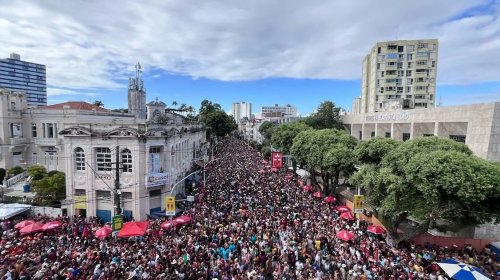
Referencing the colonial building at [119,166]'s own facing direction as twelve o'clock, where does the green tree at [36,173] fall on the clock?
The green tree is roughly at 3 o'clock from the colonial building.

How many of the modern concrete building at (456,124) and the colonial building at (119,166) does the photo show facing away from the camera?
0

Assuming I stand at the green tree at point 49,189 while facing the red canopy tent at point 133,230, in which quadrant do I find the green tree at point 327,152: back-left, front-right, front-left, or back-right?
front-left

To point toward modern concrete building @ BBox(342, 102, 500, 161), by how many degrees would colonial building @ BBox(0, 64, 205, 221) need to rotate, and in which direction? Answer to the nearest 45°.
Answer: approximately 90° to its left

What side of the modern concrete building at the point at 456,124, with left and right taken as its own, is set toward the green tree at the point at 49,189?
front

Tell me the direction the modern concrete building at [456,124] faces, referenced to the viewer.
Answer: facing the viewer and to the left of the viewer

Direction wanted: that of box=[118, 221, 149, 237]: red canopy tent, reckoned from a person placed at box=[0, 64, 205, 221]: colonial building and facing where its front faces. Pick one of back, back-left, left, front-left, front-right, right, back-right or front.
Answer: front-right

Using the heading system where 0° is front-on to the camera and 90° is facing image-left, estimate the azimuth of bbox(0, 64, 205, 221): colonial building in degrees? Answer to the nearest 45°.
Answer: approximately 315°
